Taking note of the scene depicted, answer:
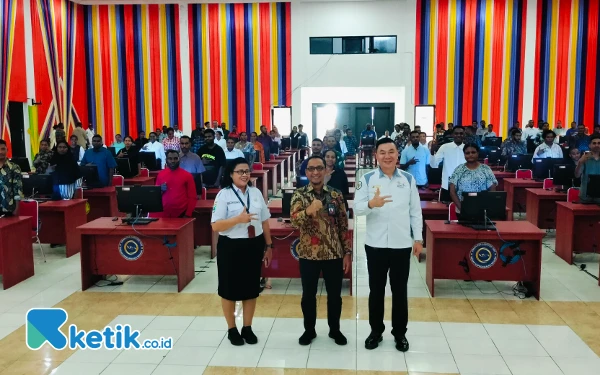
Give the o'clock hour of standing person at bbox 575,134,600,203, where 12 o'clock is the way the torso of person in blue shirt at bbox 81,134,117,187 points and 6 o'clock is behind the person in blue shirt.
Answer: The standing person is roughly at 10 o'clock from the person in blue shirt.

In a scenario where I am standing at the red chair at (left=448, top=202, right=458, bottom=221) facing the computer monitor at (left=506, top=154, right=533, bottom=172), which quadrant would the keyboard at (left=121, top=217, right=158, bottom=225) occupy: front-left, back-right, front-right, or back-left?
back-left

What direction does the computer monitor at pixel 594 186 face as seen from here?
away from the camera

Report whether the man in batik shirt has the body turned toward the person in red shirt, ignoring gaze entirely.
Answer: no

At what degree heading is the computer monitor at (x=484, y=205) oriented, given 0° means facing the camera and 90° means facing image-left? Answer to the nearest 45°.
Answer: approximately 180°

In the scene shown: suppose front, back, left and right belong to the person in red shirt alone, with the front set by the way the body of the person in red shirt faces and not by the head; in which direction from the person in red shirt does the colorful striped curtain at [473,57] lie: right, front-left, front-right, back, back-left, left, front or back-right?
back-left

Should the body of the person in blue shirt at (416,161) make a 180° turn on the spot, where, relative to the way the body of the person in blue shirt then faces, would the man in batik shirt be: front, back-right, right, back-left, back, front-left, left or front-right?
back

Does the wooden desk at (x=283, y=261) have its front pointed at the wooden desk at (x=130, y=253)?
no

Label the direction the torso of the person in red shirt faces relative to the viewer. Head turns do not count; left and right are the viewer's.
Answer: facing the viewer

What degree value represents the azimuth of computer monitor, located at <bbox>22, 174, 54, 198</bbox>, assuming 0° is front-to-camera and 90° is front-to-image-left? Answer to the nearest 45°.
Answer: approximately 180°

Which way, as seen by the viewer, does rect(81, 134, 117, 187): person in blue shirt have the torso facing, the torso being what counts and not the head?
toward the camera

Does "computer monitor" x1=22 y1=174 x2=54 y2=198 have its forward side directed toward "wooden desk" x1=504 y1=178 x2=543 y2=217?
no

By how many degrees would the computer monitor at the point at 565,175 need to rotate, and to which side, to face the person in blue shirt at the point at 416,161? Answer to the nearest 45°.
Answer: approximately 90° to its left

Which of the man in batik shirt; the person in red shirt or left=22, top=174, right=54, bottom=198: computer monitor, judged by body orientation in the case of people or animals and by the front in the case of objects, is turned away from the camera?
the computer monitor

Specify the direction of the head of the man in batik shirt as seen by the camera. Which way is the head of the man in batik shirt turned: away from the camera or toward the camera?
toward the camera

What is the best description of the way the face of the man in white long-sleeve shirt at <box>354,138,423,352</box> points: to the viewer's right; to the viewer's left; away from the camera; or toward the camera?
toward the camera
